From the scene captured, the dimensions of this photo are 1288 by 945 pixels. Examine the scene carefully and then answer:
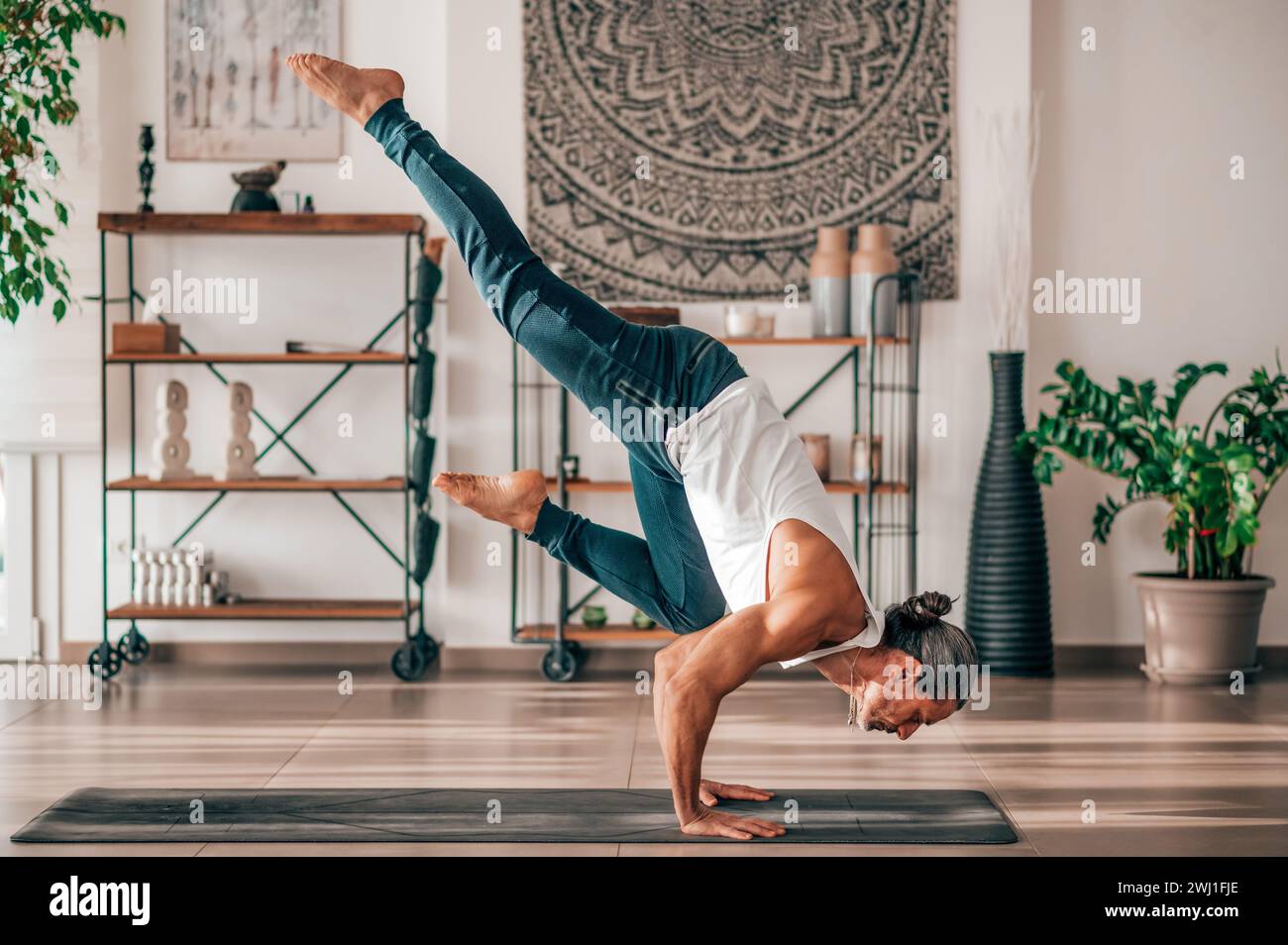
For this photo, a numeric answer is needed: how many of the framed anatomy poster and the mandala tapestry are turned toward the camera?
2

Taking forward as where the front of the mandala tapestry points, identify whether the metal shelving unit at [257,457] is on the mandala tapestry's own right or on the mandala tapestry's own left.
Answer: on the mandala tapestry's own right

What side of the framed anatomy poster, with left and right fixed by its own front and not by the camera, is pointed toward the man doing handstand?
front

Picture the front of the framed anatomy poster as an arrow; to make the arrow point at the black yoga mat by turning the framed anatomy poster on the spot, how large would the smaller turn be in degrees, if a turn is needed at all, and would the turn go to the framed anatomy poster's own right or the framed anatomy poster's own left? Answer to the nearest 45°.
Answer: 0° — it already faces it

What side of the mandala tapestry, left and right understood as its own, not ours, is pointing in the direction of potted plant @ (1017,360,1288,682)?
left

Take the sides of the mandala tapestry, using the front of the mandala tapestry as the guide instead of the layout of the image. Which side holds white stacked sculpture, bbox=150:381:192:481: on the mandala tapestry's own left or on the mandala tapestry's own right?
on the mandala tapestry's own right

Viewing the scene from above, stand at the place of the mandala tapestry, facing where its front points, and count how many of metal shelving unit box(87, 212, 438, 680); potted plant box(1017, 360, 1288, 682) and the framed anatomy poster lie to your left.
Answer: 1

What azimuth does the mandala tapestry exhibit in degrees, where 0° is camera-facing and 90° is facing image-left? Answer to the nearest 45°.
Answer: approximately 0°

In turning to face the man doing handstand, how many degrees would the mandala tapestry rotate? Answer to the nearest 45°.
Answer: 0° — it already faces them

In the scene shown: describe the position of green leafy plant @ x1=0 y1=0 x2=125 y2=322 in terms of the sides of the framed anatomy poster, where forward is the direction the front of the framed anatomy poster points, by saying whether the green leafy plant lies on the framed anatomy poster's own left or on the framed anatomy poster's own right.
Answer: on the framed anatomy poster's own right

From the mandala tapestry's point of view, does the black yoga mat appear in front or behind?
in front
